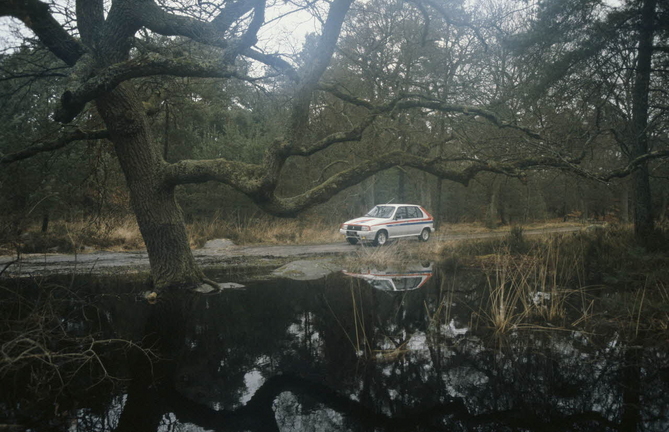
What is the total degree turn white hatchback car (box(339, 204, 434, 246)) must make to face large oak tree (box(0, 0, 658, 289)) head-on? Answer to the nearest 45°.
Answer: approximately 45° to its left

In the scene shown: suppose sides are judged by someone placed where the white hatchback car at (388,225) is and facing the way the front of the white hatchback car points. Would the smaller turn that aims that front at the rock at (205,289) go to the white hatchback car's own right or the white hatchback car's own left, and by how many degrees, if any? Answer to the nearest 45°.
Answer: approximately 45° to the white hatchback car's own left

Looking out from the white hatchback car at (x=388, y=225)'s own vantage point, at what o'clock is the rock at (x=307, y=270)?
The rock is roughly at 11 o'clock from the white hatchback car.

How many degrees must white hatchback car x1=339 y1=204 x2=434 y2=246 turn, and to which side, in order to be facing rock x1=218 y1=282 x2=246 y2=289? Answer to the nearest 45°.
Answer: approximately 45° to its left

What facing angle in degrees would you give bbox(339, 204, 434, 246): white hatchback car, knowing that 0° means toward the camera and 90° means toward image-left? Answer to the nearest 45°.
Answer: approximately 45°

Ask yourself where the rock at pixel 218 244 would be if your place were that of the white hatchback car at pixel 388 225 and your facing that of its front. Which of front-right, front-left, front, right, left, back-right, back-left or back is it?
front-right

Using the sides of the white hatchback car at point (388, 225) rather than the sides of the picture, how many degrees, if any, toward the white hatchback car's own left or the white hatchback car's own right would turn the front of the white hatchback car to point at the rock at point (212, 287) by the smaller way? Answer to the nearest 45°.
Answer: approximately 45° to the white hatchback car's own left

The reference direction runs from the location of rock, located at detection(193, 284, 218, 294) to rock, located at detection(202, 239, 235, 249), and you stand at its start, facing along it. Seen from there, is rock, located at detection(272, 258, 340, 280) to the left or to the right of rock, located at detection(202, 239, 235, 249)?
right
